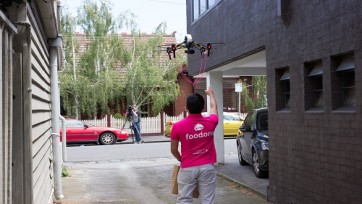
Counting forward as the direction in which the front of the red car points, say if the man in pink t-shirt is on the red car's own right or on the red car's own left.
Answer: on the red car's own right

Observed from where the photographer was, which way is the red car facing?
facing to the right of the viewer

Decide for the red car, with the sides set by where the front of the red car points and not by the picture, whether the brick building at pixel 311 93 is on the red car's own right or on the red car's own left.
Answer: on the red car's own right

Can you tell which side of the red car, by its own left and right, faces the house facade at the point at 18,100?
right

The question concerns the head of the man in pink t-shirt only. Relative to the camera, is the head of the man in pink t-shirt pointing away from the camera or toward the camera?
away from the camera
